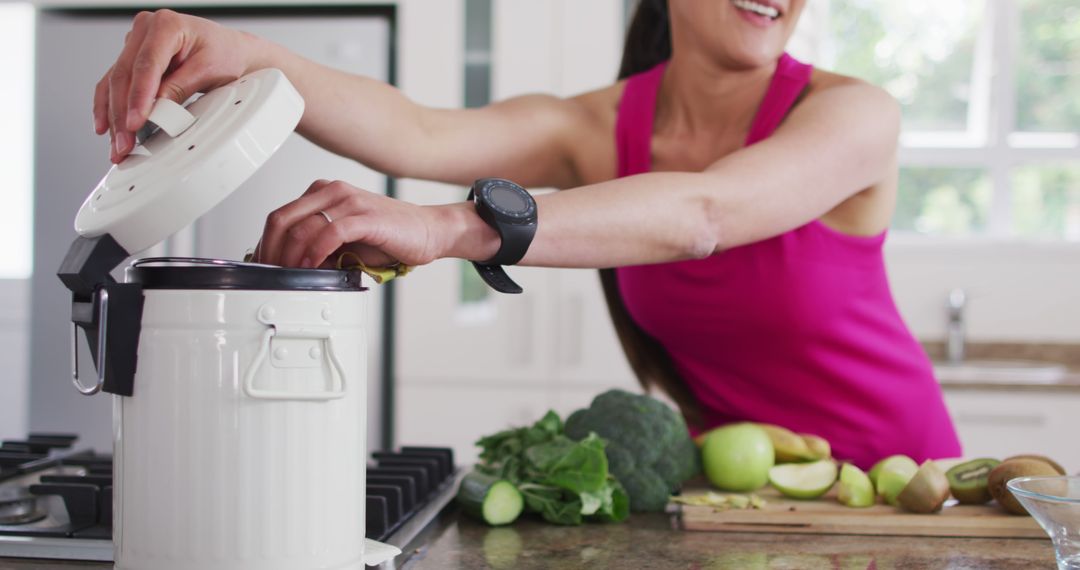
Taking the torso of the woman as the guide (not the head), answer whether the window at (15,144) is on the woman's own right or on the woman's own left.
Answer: on the woman's own right

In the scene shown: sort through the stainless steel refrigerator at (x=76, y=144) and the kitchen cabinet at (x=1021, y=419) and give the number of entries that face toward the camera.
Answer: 2

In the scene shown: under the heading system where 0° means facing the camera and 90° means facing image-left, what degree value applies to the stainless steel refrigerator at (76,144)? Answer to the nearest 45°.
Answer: approximately 0°

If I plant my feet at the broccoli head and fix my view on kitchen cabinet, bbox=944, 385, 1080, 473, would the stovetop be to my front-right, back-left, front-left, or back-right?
back-left

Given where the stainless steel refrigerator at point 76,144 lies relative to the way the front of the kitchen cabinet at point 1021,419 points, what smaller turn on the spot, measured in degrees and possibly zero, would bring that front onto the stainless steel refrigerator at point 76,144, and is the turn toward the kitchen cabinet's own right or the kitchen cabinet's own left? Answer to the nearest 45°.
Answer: approximately 90° to the kitchen cabinet's own right

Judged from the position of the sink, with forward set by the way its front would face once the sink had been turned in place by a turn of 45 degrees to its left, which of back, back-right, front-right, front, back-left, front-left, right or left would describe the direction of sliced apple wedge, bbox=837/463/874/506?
front-right

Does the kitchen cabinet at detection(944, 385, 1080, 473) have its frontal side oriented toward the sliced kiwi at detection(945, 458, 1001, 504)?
yes

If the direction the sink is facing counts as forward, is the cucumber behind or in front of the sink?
in front

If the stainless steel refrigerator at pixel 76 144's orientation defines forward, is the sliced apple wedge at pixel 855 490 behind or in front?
in front
